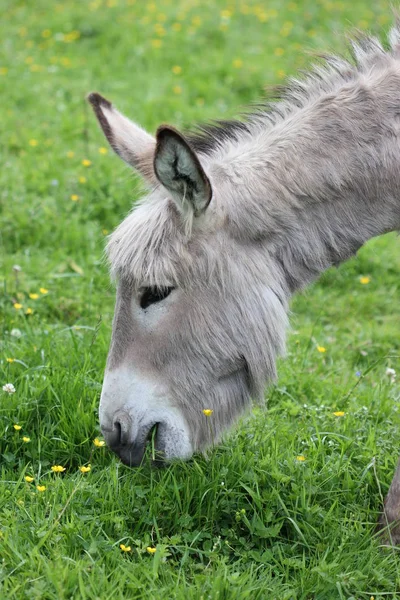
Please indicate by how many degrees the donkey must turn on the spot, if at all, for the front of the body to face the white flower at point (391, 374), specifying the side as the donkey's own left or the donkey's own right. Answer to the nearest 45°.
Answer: approximately 135° to the donkey's own right

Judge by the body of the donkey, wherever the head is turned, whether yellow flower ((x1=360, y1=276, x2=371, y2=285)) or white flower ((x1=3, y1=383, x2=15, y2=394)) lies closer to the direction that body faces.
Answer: the white flower

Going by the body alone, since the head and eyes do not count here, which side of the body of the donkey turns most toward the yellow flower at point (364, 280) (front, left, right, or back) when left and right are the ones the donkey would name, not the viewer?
right

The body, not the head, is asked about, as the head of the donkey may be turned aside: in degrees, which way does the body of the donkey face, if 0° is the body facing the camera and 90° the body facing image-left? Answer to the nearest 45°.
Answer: approximately 90°

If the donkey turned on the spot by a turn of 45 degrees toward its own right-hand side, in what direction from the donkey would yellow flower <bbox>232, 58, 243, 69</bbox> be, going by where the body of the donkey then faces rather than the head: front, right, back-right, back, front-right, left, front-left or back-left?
front-right

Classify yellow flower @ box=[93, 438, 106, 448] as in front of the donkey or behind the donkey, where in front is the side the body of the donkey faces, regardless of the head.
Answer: in front

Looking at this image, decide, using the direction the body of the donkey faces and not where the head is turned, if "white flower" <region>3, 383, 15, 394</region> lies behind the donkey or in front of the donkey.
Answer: in front
